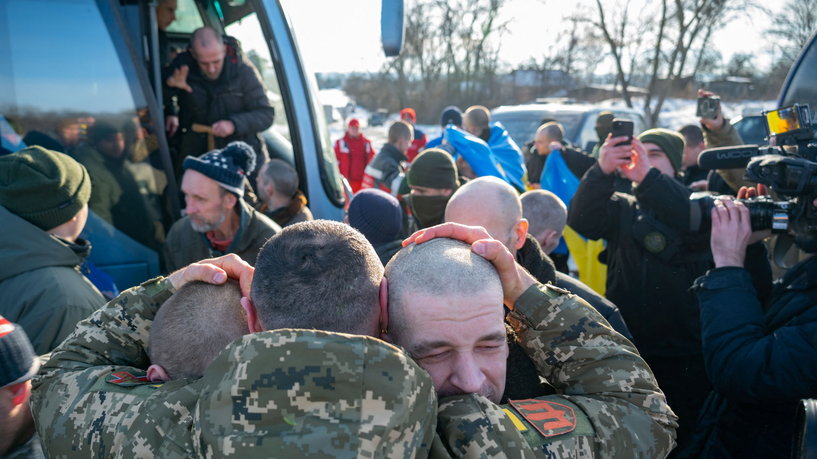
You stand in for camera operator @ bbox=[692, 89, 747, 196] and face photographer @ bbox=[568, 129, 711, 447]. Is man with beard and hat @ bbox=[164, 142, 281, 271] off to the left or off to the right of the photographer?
right

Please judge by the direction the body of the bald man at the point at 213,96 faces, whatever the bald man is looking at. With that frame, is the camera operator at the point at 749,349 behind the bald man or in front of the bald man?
in front

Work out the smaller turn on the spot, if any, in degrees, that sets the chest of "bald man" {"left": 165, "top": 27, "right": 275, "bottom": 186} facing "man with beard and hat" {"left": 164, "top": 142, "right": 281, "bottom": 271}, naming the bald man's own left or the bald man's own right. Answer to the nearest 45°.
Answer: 0° — they already face them

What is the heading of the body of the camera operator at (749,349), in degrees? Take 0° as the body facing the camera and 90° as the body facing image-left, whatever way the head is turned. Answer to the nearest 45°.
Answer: approximately 90°

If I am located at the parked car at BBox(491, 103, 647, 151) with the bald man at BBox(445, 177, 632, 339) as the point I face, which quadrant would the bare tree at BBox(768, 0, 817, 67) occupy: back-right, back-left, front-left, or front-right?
back-left

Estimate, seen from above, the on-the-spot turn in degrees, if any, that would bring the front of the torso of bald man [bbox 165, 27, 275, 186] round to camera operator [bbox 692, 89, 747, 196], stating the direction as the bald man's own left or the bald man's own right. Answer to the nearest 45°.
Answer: approximately 90° to the bald man's own left

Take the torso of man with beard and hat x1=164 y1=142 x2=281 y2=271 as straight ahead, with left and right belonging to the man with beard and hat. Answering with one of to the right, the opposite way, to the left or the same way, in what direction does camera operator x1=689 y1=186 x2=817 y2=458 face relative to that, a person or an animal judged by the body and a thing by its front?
to the right

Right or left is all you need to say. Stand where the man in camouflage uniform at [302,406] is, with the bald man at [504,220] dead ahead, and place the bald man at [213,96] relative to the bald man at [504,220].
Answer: left

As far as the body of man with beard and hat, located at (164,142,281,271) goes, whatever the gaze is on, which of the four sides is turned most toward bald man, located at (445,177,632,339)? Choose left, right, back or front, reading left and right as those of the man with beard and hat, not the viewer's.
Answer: left

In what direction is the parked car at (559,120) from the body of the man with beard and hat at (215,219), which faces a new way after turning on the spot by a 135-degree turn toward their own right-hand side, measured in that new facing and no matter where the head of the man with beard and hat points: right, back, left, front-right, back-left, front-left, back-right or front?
front-right

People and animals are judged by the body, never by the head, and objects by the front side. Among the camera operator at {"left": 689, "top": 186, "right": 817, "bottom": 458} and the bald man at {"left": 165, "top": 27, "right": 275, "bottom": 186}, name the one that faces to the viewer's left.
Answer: the camera operator

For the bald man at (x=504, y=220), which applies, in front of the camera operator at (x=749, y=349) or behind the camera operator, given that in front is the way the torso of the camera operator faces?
in front
